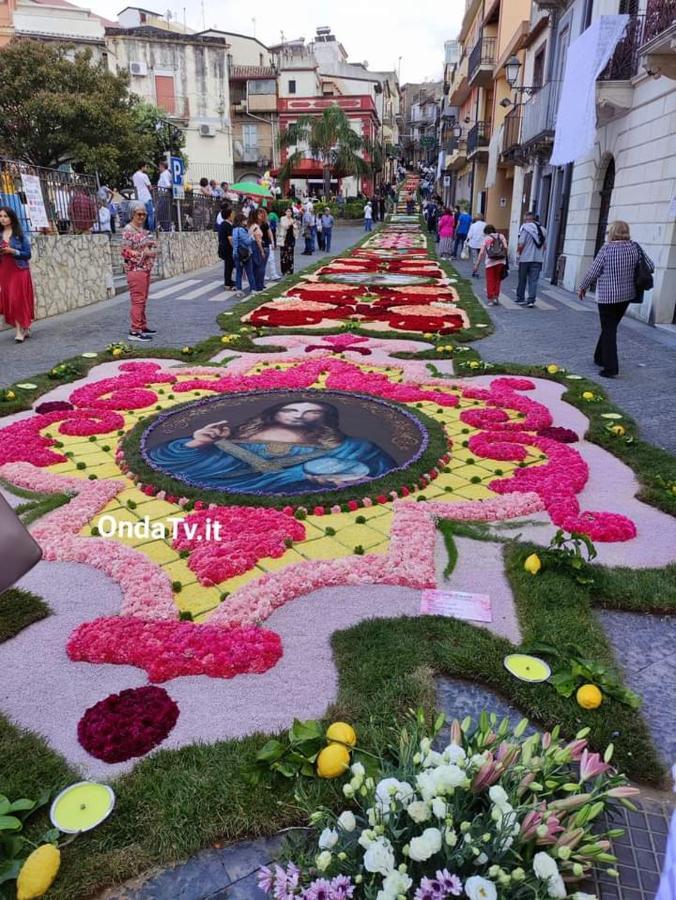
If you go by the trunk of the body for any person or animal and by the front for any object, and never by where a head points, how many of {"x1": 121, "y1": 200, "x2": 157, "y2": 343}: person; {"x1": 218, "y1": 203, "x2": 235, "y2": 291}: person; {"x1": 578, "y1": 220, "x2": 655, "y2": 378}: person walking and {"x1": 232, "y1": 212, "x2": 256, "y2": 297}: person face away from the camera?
1

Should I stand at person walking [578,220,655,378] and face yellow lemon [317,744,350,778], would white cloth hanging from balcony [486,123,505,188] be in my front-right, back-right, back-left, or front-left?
back-right

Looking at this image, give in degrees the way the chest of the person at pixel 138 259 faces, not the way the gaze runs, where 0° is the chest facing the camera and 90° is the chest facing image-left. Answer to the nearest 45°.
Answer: approximately 315°

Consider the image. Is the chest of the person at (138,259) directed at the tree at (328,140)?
no

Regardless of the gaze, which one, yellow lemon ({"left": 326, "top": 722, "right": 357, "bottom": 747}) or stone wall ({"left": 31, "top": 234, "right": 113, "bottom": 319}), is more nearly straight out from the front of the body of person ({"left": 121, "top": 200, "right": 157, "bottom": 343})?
the yellow lemon

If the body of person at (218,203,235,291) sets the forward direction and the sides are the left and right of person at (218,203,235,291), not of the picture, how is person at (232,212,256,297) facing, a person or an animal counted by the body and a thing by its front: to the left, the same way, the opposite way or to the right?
the same way

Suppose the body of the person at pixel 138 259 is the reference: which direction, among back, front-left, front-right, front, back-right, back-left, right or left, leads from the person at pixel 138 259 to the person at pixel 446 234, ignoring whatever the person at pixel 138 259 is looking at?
left

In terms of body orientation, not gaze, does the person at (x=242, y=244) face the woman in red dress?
no
